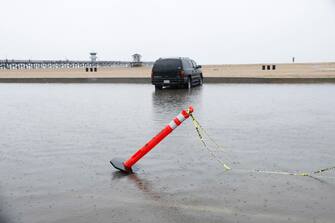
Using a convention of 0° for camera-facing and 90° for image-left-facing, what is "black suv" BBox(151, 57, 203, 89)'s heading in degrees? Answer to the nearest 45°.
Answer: approximately 225°

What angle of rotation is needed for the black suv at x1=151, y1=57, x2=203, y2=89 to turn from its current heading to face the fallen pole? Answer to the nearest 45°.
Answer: approximately 135° to its right
